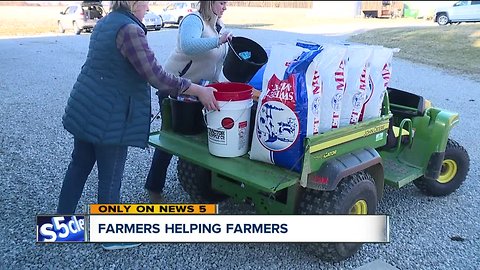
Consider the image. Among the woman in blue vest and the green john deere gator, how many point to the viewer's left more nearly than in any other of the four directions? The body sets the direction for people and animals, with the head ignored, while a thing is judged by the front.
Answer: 0

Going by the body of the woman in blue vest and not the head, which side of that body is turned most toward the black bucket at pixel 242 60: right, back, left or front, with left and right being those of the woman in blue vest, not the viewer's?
front

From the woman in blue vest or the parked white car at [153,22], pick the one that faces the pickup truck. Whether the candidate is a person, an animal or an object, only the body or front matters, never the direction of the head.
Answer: the woman in blue vest

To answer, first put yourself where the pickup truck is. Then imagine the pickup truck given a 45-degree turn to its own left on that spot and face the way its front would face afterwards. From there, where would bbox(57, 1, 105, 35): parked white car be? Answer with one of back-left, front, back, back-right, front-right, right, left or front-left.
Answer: front

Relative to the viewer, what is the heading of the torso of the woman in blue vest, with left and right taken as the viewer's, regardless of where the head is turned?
facing away from the viewer and to the right of the viewer

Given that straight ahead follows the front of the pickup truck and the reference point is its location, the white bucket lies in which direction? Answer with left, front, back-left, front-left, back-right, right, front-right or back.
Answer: left

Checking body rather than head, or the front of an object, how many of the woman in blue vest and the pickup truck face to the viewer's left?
1

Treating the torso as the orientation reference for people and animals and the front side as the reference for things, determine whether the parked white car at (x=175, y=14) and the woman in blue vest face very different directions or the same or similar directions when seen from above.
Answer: very different directions

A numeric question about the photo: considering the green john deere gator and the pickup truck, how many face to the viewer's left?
1

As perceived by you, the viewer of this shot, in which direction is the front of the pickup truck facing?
facing to the left of the viewer

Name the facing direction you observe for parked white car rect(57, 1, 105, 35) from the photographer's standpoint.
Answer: facing away from the viewer and to the left of the viewer

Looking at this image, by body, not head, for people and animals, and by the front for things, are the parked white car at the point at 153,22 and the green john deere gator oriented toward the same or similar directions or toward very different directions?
very different directions

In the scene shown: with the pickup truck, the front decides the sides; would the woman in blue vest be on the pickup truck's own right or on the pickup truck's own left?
on the pickup truck's own left

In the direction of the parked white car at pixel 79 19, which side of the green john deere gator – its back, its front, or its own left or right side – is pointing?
left
